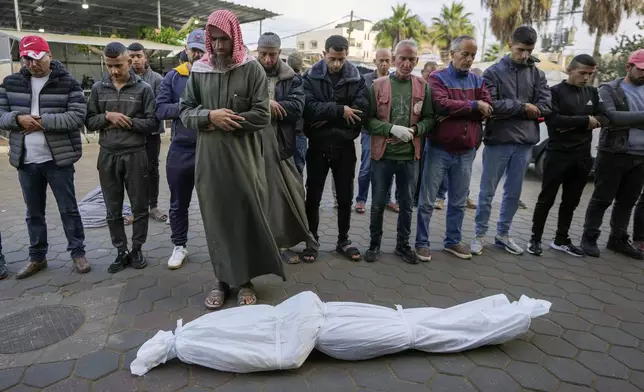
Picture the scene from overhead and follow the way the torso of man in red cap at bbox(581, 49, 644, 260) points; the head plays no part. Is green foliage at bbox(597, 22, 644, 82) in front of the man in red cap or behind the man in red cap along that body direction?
behind

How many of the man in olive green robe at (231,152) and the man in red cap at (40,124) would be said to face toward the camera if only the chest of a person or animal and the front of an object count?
2

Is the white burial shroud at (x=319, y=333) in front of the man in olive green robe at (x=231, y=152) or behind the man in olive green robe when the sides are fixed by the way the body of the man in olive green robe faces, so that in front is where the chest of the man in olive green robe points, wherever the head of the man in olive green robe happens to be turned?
in front

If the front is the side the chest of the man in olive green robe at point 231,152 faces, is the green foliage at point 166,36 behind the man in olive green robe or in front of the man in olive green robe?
behind

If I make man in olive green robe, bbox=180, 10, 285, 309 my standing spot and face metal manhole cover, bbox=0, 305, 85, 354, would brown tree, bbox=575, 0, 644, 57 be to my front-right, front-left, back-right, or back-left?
back-right

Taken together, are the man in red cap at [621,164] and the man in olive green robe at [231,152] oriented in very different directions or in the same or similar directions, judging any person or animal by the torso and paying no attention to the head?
same or similar directions

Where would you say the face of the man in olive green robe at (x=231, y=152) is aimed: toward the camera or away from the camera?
toward the camera

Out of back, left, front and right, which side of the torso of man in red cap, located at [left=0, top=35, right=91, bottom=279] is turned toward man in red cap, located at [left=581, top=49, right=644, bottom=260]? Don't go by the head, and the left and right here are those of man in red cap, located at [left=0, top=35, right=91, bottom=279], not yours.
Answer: left

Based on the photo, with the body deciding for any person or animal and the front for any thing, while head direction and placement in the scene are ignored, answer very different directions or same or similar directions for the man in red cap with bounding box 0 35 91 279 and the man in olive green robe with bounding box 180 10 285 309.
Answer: same or similar directions

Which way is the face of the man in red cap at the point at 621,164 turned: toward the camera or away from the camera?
toward the camera

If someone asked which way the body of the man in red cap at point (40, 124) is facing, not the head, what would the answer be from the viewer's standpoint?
toward the camera

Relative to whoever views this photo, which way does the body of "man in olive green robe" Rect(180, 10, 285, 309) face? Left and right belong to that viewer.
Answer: facing the viewer

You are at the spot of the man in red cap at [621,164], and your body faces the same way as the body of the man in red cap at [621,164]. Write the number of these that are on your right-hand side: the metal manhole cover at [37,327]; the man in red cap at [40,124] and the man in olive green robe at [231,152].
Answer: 3

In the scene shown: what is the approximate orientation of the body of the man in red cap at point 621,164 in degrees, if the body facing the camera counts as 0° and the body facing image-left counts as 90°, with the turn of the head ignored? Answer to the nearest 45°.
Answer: approximately 315°

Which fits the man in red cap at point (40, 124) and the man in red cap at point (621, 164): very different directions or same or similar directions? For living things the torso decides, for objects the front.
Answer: same or similar directions
